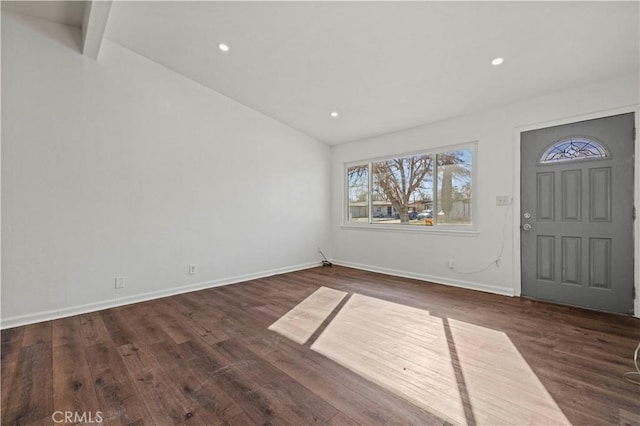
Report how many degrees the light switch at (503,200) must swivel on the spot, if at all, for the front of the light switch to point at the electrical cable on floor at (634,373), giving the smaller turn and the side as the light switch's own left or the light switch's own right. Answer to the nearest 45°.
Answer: approximately 45° to the light switch's own left

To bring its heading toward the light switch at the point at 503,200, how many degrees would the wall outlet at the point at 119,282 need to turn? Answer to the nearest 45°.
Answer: approximately 45° to its left

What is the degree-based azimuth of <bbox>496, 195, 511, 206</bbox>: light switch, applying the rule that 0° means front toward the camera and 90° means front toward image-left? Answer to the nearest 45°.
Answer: approximately 0°

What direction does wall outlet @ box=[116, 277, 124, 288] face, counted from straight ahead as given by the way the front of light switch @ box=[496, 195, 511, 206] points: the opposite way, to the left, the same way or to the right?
to the left
